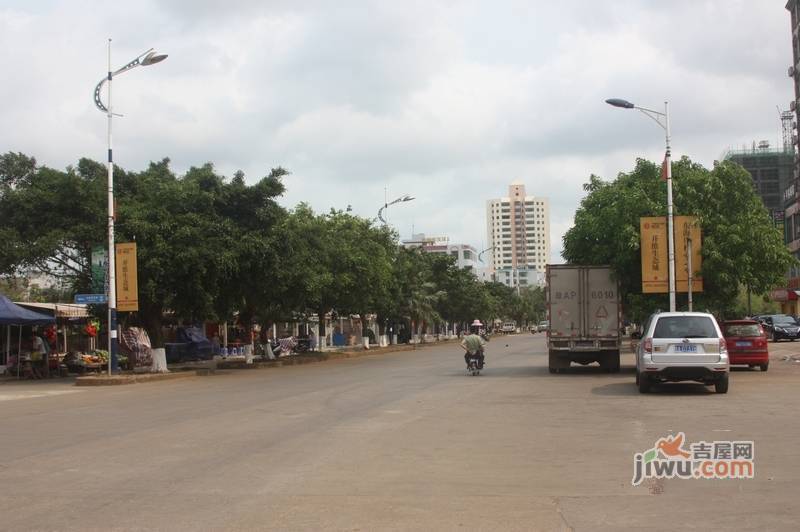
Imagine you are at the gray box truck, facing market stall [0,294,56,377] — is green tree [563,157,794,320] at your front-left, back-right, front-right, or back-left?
back-right

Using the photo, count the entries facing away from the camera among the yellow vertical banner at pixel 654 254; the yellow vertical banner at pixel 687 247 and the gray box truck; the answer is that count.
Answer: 1

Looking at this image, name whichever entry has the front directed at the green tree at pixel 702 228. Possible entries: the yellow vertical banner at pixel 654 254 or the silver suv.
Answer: the silver suv

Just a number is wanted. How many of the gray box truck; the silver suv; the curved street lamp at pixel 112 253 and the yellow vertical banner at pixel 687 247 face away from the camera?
2

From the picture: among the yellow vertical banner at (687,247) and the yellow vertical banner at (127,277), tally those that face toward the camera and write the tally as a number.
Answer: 2

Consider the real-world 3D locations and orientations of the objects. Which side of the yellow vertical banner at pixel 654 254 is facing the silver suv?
front

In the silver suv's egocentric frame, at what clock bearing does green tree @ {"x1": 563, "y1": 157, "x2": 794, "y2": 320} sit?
The green tree is roughly at 12 o'clock from the silver suv.

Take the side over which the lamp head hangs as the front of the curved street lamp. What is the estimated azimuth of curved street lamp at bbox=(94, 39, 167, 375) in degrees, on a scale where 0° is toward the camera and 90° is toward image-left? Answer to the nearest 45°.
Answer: approximately 270°

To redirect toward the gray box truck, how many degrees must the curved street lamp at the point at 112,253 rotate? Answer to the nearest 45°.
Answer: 0° — it already faces it

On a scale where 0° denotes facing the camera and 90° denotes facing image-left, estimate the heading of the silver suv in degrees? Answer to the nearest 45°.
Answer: approximately 180°

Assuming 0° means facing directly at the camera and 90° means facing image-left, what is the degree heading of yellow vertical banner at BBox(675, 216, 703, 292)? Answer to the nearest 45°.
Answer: approximately 0°

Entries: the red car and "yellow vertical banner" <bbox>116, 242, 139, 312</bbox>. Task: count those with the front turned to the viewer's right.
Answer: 0
